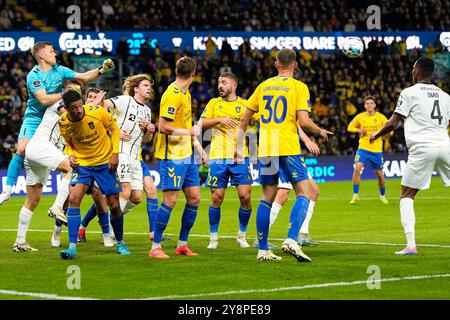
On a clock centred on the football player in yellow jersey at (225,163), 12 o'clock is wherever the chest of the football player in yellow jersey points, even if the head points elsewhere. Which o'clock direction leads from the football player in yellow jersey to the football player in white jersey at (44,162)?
The football player in white jersey is roughly at 3 o'clock from the football player in yellow jersey.

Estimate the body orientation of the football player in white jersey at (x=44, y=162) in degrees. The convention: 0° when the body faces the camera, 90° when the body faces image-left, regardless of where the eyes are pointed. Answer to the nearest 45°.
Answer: approximately 270°

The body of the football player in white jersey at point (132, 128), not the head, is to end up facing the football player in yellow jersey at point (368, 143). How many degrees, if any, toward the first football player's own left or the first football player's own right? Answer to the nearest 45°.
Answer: approximately 90° to the first football player's own left

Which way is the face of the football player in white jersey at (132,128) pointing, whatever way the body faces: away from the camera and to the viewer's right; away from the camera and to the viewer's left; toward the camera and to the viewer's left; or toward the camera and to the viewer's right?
toward the camera and to the viewer's right

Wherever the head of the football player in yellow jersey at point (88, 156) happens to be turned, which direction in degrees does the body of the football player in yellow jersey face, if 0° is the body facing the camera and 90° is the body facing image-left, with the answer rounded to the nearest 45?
approximately 0°

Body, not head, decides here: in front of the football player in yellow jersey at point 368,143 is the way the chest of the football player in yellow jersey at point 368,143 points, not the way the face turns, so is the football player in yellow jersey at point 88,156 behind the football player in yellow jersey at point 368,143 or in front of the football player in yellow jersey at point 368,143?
in front

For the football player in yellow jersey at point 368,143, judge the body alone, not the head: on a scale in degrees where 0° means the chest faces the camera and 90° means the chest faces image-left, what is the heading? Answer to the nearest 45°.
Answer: approximately 0°

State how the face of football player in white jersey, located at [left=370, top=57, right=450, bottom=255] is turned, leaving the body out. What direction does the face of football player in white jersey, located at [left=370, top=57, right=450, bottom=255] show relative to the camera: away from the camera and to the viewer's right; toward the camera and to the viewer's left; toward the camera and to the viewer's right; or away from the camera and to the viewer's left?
away from the camera and to the viewer's left
